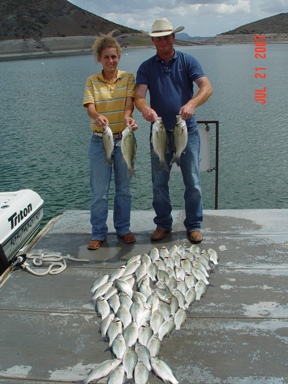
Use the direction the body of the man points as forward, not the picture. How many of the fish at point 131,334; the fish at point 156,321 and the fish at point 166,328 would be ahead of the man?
3

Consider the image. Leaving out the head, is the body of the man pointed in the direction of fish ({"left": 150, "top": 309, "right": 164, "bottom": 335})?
yes

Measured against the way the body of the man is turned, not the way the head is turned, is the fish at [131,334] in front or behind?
in front

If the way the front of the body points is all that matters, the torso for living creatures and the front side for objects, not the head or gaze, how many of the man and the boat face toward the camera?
1

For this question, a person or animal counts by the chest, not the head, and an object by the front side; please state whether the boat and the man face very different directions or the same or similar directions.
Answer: very different directions

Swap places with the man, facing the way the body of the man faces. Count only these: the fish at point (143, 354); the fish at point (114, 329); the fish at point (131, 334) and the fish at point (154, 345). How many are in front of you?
4

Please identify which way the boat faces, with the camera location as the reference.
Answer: facing away from the viewer and to the right of the viewer

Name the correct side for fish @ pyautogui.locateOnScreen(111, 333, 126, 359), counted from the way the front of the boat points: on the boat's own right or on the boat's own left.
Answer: on the boat's own right

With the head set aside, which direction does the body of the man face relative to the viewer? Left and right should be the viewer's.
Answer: facing the viewer
